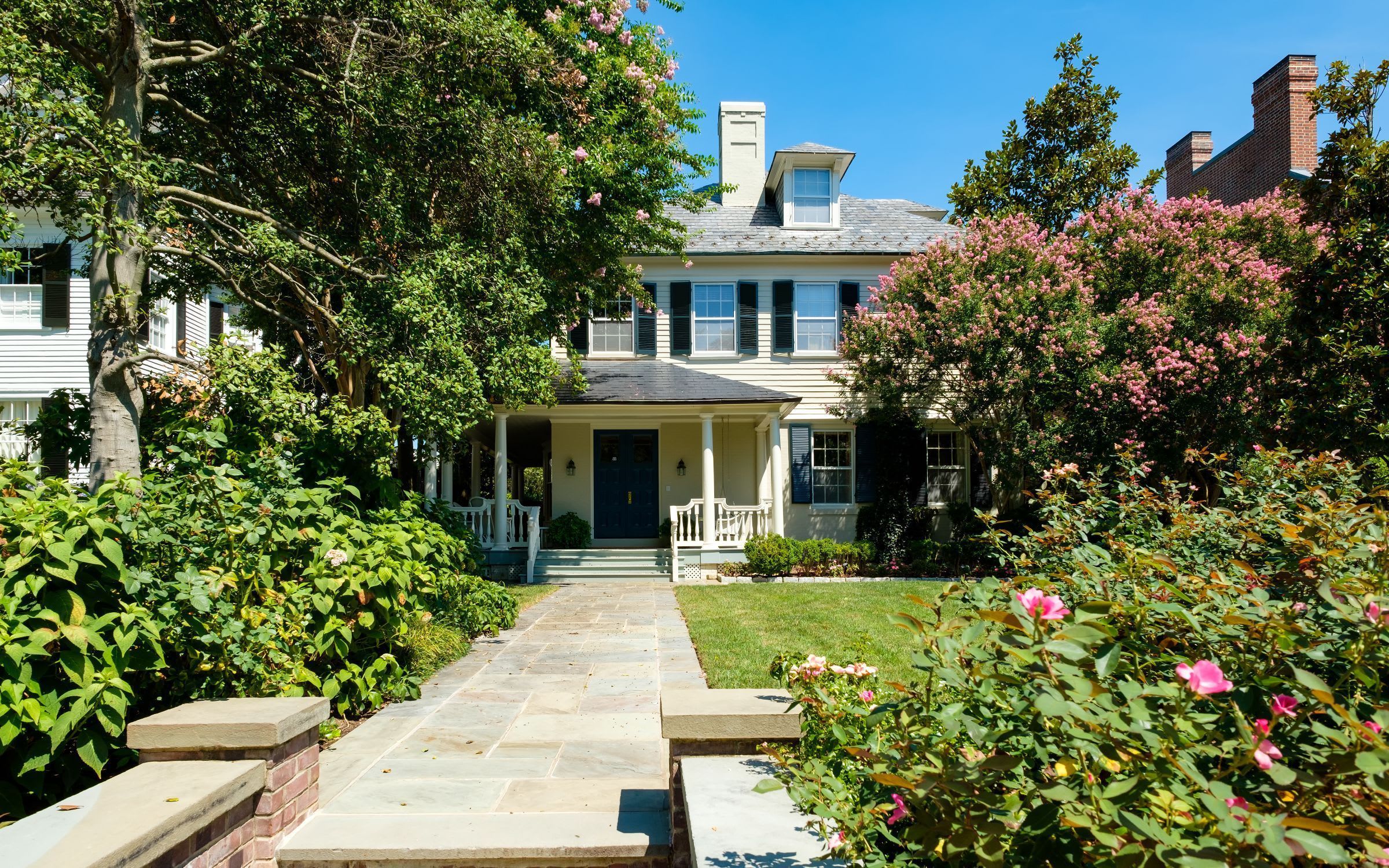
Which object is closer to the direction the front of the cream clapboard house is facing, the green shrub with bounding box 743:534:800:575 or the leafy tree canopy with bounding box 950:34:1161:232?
the green shrub

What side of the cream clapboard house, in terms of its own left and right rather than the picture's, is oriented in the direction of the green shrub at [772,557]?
front

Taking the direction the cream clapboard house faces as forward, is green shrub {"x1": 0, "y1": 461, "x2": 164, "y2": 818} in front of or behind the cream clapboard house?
in front

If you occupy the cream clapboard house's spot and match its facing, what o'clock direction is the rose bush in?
The rose bush is roughly at 12 o'clock from the cream clapboard house.

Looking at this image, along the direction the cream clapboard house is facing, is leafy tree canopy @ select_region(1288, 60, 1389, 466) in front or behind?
in front

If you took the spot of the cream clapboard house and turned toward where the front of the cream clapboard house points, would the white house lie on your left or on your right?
on your right

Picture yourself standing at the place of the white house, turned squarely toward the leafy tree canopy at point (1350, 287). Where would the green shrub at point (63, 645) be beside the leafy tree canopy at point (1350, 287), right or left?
right

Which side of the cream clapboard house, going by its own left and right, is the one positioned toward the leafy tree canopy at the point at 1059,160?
left

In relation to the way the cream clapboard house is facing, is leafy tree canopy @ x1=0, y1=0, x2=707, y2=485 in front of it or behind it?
in front

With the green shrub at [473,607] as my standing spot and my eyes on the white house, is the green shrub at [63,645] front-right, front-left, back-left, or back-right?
back-left

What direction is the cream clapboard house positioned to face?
toward the camera
